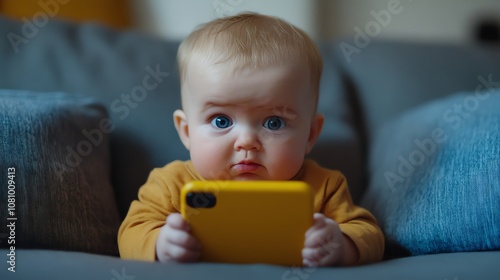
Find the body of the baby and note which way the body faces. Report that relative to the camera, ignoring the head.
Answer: toward the camera

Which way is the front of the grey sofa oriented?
toward the camera
